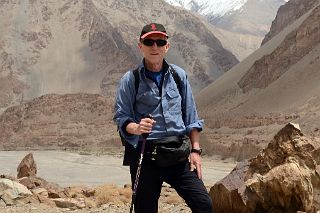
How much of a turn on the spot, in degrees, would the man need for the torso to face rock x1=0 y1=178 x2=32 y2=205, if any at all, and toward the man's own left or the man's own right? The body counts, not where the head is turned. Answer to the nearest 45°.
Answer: approximately 135° to the man's own right

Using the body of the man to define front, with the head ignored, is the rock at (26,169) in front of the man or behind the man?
behind

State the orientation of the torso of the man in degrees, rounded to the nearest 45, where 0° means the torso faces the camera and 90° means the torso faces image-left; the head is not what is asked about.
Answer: approximately 0°

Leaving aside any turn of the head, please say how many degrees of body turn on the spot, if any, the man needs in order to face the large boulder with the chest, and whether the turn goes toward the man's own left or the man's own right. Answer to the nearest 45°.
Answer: approximately 135° to the man's own left
